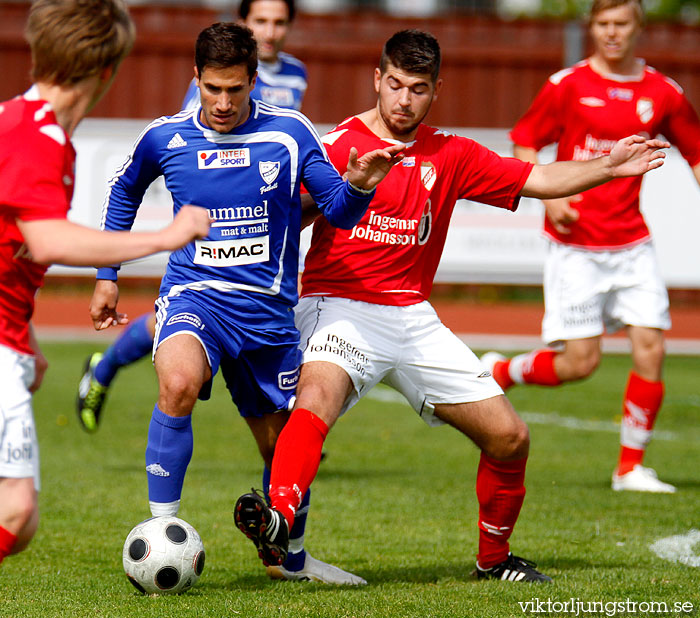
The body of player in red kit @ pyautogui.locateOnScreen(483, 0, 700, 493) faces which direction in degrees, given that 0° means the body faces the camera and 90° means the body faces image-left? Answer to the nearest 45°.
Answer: approximately 0°

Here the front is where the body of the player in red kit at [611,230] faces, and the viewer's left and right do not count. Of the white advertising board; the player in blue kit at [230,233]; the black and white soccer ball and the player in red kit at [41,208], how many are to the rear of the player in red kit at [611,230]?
1

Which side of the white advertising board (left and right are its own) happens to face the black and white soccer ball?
front

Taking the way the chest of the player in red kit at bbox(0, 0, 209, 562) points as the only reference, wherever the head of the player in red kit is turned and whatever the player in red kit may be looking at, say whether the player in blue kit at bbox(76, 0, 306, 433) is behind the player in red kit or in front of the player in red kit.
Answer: in front

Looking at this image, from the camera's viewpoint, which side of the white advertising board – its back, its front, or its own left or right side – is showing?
front

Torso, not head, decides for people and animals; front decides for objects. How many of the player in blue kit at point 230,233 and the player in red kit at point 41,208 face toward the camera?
1

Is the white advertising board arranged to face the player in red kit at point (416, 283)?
yes

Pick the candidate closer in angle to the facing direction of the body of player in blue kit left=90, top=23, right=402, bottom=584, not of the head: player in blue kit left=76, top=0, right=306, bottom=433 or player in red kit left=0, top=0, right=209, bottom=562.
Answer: the player in red kit

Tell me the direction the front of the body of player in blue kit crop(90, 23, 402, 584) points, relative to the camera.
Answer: toward the camera

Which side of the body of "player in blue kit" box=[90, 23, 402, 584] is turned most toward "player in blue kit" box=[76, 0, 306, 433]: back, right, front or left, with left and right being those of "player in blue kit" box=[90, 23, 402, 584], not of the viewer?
back

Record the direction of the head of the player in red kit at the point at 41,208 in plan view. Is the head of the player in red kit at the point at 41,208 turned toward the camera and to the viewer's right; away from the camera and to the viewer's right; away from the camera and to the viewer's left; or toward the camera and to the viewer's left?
away from the camera and to the viewer's right

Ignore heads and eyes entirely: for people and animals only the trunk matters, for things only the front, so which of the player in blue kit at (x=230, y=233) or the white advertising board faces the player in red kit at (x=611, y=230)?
the white advertising board
